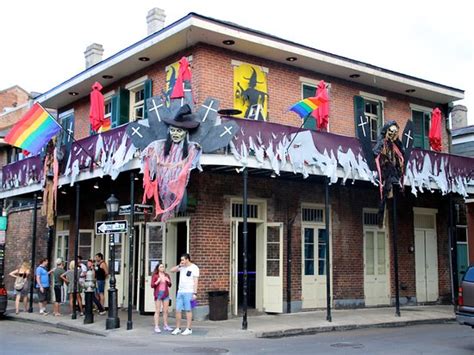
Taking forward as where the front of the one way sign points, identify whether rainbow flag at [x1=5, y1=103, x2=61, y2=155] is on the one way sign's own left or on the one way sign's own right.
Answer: on the one way sign's own right

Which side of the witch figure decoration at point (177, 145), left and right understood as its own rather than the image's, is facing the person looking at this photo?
front

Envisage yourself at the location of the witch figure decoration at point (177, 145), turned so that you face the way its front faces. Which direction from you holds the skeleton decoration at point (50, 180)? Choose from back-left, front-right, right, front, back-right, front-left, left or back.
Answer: back-right

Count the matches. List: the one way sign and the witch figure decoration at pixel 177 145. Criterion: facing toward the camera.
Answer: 2

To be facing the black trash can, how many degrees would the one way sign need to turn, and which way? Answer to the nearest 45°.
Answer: approximately 90° to its left

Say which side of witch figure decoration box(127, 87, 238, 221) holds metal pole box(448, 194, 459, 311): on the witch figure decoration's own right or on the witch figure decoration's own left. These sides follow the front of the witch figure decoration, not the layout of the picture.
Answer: on the witch figure decoration's own left

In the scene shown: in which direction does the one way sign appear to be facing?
toward the camera

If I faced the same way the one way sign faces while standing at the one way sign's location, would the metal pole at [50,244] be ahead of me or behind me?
behind
